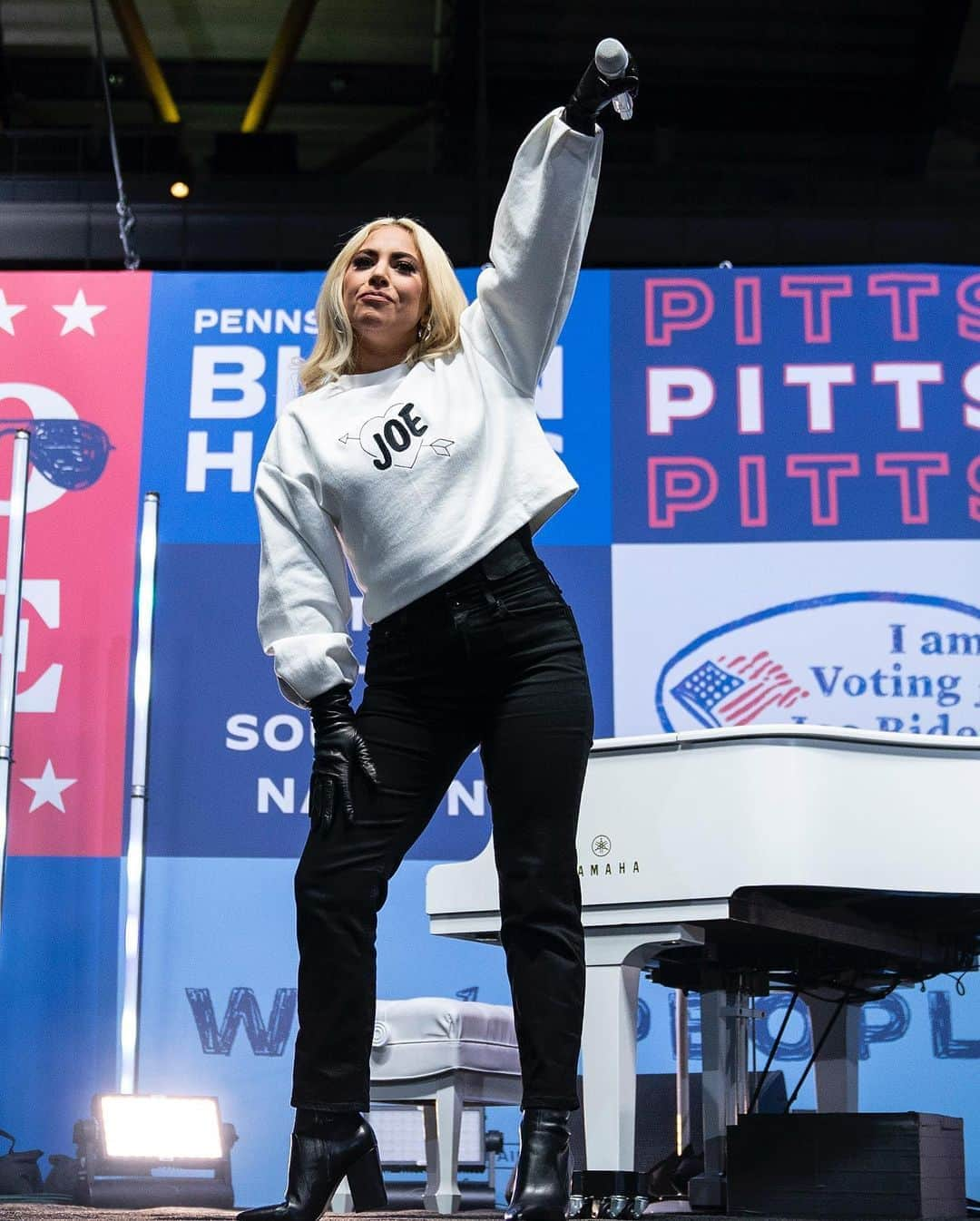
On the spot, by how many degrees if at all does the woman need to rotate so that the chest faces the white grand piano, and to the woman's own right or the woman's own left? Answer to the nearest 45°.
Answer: approximately 135° to the woman's own left

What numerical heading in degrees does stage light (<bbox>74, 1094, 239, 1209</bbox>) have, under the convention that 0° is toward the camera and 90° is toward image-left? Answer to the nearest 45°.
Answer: approximately 0°

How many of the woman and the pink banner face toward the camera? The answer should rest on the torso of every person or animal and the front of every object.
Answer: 2

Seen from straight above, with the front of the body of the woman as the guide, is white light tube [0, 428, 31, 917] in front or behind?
behind

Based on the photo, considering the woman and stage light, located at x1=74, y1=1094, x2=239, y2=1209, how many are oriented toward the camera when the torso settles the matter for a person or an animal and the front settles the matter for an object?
2
